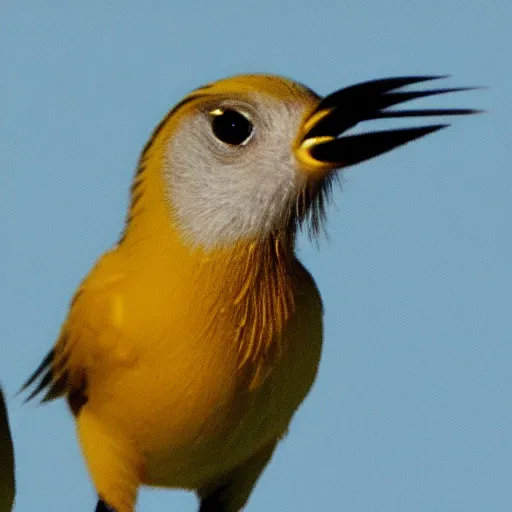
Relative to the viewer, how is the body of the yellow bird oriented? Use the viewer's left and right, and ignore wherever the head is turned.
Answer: facing the viewer and to the right of the viewer
